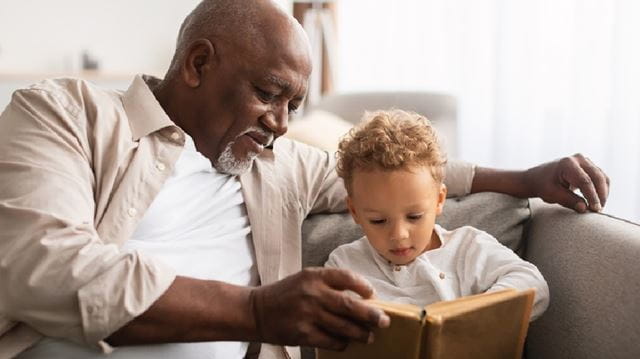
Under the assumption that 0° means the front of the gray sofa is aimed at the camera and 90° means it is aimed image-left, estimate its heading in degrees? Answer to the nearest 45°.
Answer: approximately 0°
